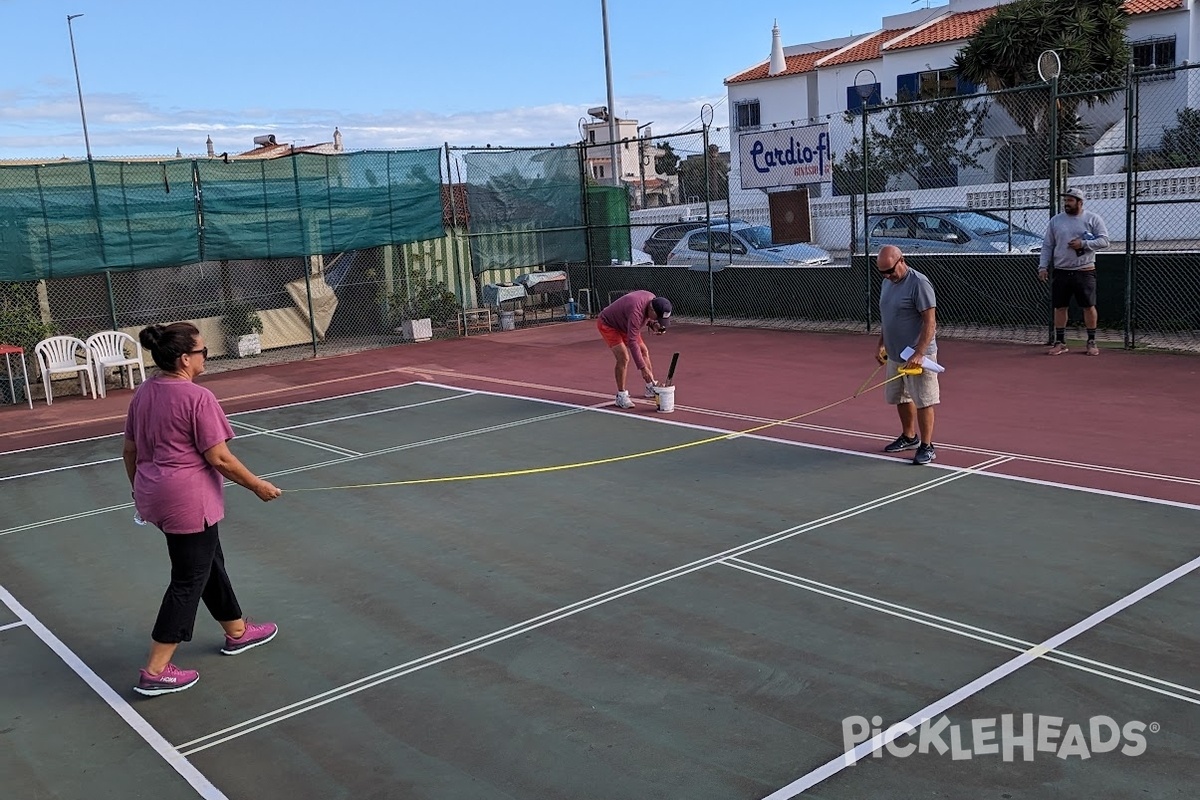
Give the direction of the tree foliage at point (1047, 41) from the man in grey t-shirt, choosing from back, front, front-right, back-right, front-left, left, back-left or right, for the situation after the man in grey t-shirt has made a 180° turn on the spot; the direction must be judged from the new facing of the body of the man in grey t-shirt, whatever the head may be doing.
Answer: front-left

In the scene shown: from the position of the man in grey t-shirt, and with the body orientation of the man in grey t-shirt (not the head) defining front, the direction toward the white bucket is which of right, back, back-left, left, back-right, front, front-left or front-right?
right

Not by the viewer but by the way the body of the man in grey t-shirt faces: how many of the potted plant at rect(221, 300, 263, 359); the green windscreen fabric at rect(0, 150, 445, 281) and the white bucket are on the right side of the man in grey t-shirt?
3

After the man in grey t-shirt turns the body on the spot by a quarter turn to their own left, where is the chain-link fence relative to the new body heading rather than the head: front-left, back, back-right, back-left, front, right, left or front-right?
back

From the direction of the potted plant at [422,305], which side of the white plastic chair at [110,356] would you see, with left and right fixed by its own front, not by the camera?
left

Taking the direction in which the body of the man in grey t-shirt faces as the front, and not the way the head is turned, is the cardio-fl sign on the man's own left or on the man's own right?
on the man's own right

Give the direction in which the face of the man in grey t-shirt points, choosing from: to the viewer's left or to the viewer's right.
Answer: to the viewer's left

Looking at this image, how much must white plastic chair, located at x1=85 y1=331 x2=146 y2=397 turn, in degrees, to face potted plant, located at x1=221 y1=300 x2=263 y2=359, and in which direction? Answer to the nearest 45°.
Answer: approximately 90° to its left

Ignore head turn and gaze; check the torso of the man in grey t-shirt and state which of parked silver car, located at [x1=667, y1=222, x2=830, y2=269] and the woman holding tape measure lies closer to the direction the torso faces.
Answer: the woman holding tape measure

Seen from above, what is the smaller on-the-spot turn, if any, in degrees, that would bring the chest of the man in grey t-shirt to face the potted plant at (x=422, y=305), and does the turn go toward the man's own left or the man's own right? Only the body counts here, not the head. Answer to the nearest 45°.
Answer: approximately 90° to the man's own right

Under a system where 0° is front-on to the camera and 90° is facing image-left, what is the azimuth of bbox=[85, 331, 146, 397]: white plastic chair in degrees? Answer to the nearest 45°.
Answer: approximately 315°

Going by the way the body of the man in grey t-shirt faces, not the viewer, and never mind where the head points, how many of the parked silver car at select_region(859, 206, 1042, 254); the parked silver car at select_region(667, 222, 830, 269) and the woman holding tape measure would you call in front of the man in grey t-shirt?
1

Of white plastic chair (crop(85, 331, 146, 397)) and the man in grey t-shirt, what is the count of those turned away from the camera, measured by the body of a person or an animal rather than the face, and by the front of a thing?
0

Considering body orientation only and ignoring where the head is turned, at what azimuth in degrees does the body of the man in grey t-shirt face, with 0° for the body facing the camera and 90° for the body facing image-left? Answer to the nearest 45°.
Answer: approximately 45°
